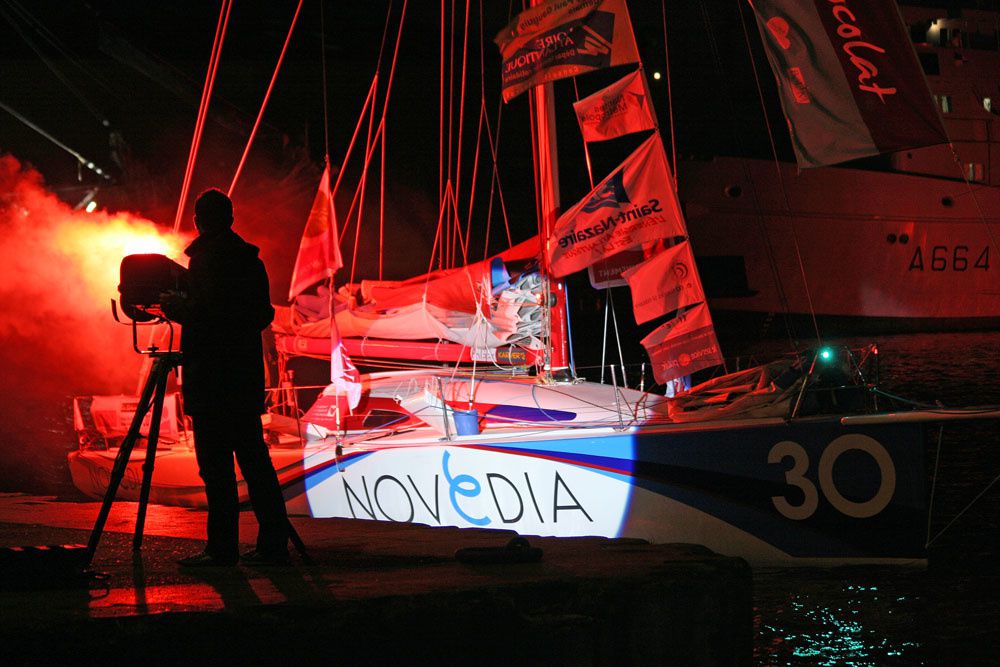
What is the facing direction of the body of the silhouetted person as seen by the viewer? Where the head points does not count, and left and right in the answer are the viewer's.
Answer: facing to the left of the viewer

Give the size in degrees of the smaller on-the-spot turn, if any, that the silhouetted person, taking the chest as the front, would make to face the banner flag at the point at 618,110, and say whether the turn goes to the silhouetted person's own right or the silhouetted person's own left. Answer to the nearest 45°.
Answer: approximately 135° to the silhouetted person's own right

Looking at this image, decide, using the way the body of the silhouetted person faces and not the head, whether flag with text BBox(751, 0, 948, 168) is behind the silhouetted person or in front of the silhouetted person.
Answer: behind

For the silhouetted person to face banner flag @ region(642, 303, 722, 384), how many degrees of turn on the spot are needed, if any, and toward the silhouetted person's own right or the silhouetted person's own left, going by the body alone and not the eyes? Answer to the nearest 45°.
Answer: approximately 135° to the silhouetted person's own right
